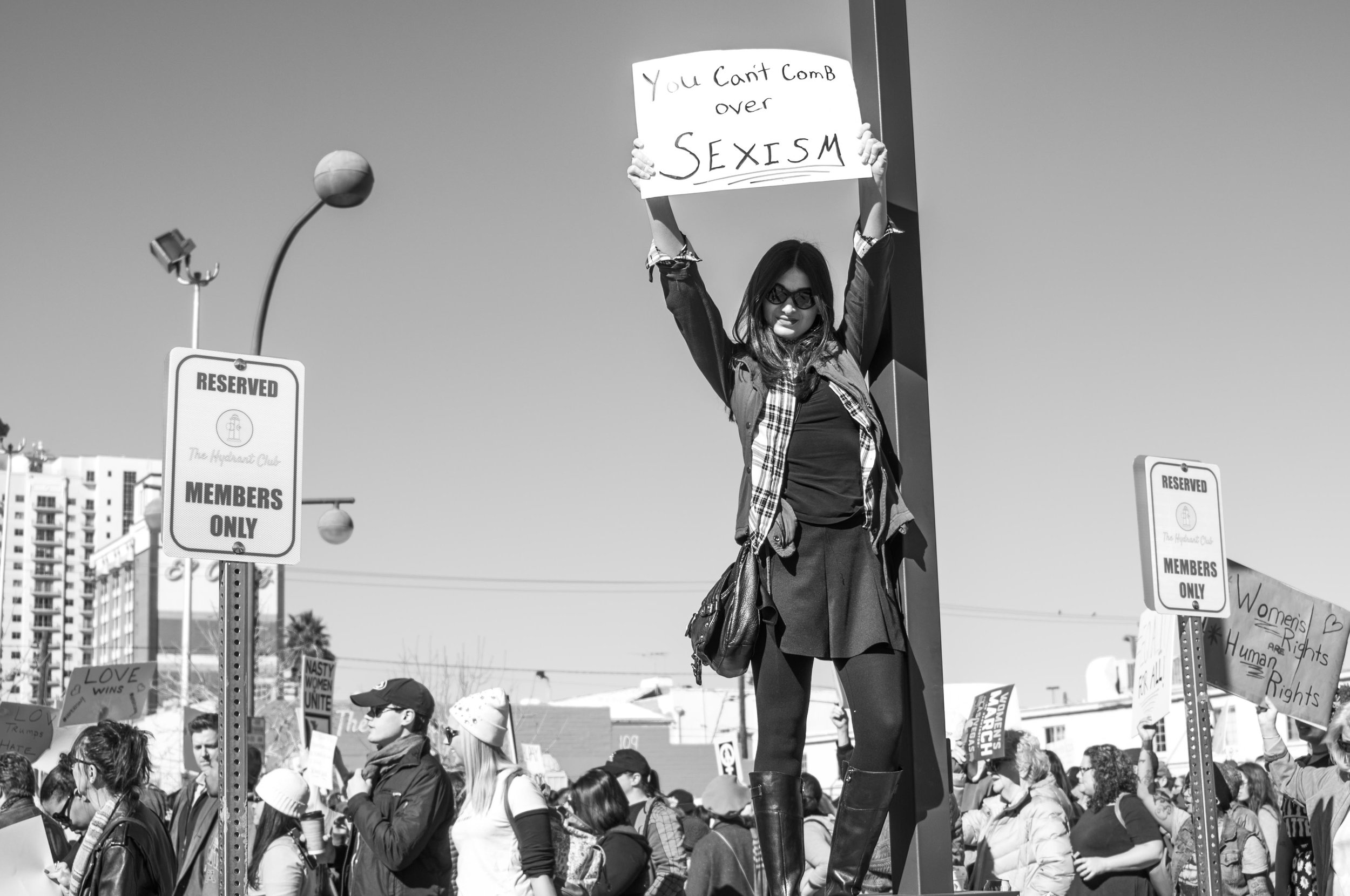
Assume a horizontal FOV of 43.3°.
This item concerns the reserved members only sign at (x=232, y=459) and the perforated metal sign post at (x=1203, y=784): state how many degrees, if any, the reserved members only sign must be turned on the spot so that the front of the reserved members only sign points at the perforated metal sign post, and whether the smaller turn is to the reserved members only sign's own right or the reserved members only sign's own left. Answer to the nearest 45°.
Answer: approximately 90° to the reserved members only sign's own left

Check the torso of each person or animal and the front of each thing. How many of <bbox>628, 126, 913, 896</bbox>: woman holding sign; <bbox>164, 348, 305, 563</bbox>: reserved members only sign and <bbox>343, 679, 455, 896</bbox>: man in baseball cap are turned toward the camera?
2

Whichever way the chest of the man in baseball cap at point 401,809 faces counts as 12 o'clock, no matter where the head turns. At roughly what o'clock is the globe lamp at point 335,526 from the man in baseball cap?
The globe lamp is roughly at 3 o'clock from the man in baseball cap.

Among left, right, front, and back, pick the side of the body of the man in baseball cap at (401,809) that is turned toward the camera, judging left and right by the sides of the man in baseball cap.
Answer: left

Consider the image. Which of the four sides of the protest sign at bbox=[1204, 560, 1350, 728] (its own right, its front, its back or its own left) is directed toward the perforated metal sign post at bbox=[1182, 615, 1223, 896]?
front

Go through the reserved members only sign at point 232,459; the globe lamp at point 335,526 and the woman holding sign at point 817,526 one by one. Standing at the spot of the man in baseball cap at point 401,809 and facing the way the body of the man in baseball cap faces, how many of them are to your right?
1

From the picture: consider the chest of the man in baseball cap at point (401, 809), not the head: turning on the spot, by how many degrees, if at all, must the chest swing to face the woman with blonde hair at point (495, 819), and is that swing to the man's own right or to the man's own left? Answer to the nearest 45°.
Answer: approximately 135° to the man's own left

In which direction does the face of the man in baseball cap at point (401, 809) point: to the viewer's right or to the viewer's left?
to the viewer's left
